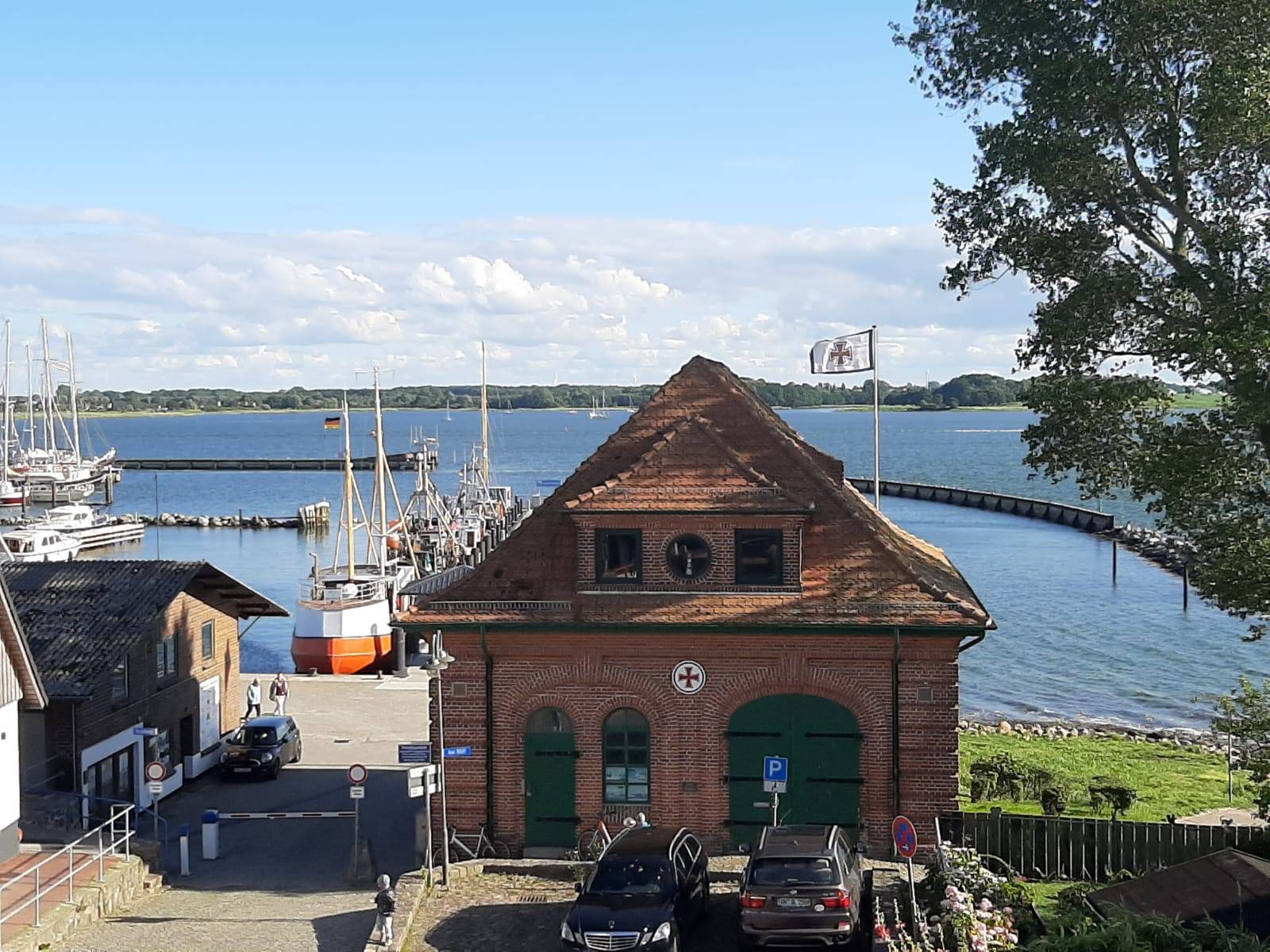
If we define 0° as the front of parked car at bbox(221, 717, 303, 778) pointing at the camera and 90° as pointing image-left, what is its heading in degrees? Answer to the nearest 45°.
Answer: approximately 45°

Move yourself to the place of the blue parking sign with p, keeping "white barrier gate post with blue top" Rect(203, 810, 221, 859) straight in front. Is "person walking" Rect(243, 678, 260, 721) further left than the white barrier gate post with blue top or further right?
right

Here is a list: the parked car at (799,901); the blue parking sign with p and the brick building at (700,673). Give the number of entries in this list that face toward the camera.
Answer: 2

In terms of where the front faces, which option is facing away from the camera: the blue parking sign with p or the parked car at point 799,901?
the parked car

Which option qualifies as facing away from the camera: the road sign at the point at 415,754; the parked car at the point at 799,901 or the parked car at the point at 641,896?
the parked car at the point at 799,901

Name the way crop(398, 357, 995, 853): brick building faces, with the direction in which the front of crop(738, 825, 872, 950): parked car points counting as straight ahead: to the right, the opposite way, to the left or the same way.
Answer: the opposite way

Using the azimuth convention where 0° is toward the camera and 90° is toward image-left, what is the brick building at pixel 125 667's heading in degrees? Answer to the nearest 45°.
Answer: approximately 315°

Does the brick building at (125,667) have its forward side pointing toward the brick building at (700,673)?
yes

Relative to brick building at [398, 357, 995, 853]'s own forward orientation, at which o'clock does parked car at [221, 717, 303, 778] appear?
The parked car is roughly at 4 o'clock from the brick building.

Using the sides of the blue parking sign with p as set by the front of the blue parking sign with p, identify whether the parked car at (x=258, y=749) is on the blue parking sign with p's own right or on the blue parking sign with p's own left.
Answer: on the blue parking sign with p's own right

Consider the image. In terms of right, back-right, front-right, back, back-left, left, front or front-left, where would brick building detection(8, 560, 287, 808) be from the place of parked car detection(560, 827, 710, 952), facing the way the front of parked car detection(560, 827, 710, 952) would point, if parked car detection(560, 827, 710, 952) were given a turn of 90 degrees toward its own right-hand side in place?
front

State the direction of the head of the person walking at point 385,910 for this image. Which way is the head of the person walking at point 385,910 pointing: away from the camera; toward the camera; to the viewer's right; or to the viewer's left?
away from the camera

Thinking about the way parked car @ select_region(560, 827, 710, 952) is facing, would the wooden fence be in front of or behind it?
behind

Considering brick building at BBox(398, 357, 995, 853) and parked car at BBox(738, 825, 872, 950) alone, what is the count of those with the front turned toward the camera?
1

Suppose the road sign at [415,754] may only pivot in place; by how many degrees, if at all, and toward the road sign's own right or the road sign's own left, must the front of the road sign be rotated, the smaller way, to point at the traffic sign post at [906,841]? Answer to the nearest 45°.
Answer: approximately 45° to the road sign's own left
